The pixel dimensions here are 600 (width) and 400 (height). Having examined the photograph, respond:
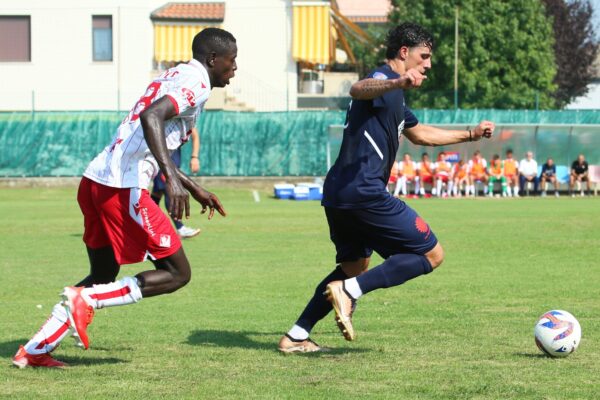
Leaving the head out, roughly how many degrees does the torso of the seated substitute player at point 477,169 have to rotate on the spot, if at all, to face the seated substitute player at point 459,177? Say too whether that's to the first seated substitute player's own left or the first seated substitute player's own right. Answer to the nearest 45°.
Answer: approximately 90° to the first seated substitute player's own right

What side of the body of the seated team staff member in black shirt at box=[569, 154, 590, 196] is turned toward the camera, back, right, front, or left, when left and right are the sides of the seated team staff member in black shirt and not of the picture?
front

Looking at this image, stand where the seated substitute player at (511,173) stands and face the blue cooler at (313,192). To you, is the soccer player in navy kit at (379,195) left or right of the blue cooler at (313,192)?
left

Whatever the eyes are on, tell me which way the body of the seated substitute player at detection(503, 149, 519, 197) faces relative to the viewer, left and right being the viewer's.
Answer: facing the viewer

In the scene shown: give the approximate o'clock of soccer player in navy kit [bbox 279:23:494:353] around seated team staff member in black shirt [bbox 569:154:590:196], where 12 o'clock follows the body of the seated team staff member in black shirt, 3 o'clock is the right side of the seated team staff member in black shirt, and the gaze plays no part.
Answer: The soccer player in navy kit is roughly at 12 o'clock from the seated team staff member in black shirt.

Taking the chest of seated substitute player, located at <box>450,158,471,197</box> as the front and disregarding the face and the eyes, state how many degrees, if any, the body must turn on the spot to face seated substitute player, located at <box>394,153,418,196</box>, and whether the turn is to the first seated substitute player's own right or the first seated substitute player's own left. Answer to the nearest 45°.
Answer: approximately 45° to the first seated substitute player's own right

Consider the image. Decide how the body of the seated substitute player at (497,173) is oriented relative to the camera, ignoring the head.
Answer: toward the camera

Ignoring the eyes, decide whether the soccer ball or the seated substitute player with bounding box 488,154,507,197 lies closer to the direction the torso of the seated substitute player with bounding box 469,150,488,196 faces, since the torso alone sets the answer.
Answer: the soccer ball

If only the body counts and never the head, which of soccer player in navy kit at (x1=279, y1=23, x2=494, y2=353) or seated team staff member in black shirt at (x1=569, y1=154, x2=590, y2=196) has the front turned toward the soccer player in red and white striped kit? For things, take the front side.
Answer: the seated team staff member in black shirt

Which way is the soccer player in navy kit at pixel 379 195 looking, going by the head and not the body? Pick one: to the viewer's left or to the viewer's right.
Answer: to the viewer's right

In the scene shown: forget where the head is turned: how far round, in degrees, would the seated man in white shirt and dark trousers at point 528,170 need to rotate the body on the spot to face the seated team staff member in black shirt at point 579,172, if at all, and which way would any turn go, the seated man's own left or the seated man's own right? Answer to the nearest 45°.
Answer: approximately 90° to the seated man's own left
